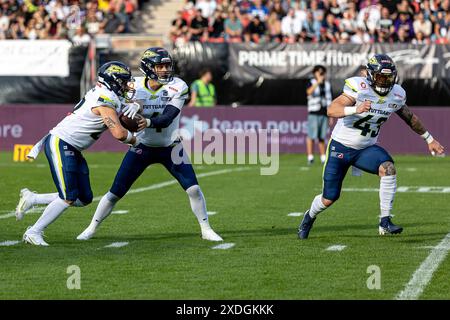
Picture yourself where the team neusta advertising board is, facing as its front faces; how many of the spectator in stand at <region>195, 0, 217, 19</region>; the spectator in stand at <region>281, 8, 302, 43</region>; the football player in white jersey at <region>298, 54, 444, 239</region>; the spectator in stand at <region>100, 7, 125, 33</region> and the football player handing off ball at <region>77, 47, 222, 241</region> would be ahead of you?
2

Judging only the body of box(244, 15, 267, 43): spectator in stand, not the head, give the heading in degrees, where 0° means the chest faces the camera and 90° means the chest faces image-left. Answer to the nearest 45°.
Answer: approximately 0°

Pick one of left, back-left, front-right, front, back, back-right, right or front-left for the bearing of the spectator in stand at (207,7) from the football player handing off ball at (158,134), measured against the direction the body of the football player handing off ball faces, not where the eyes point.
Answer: back

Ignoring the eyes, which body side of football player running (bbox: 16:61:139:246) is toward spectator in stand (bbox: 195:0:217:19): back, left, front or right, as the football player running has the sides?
left

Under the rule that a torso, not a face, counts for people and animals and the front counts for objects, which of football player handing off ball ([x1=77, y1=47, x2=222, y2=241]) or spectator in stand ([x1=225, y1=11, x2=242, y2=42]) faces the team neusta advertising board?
the spectator in stand

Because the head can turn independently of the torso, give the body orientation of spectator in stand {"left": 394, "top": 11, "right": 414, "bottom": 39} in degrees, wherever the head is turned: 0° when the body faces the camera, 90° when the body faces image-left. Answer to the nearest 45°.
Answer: approximately 0°

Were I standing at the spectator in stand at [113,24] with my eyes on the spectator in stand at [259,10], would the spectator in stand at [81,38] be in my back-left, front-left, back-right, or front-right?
back-right

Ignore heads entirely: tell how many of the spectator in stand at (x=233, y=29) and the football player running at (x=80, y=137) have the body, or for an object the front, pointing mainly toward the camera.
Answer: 1

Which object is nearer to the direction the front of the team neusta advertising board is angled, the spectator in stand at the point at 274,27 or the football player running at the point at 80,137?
the football player running

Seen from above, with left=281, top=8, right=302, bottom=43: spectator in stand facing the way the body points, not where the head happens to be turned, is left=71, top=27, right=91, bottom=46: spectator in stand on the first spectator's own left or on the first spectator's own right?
on the first spectator's own right
